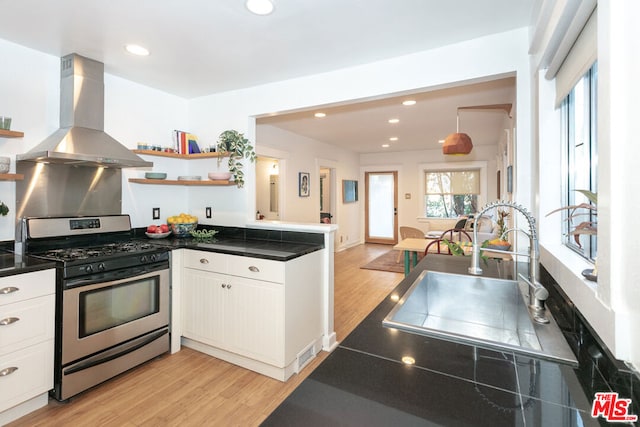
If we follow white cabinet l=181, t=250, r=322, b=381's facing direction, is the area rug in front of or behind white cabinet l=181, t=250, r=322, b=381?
behind

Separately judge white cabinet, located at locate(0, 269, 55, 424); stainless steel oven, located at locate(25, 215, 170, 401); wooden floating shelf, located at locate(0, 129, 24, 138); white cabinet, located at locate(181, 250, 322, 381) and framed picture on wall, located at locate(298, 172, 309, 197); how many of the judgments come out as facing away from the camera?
0

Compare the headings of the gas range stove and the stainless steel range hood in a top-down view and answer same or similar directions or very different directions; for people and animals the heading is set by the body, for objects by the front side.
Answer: same or similar directions

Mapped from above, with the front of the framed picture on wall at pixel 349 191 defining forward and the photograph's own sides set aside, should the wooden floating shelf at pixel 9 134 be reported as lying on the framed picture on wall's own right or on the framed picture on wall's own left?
on the framed picture on wall's own right

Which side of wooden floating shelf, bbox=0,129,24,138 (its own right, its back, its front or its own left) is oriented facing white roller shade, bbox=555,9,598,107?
front

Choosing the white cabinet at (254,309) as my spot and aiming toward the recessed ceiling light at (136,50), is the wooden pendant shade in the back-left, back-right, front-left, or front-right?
back-right

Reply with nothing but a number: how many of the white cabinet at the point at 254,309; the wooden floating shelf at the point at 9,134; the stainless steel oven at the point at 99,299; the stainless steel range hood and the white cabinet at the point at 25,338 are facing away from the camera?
0

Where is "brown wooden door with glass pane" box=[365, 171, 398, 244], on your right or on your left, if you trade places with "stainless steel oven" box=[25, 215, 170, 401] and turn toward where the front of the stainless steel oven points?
on your left

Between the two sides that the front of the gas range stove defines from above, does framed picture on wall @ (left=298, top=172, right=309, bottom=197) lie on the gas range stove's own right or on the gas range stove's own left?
on the gas range stove's own left

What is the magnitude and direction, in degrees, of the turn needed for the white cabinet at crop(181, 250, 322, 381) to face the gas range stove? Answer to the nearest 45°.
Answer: approximately 45° to its right

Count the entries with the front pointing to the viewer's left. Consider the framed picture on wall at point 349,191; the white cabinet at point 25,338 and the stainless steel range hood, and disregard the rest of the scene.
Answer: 0

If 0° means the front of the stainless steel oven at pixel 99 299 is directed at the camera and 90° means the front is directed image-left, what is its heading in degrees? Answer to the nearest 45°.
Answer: approximately 315°

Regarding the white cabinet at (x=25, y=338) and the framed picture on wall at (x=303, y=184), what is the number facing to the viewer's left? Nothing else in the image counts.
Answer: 0

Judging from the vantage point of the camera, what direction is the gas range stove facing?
facing the viewer and to the right of the viewer
